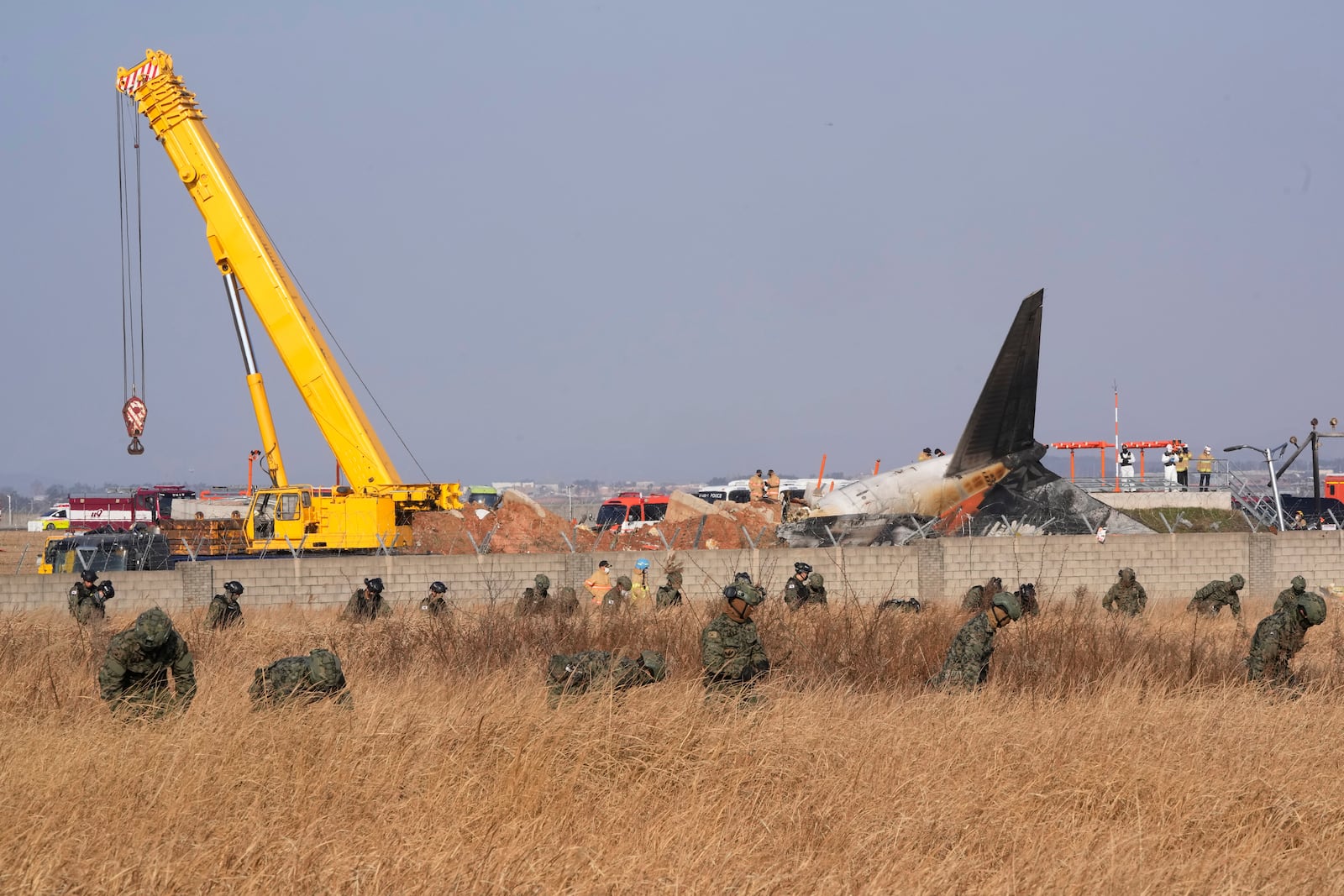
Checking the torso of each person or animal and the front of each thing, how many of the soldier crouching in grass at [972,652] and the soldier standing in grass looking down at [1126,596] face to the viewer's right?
1

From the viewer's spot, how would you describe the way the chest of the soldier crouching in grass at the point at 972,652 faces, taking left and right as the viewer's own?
facing to the right of the viewer

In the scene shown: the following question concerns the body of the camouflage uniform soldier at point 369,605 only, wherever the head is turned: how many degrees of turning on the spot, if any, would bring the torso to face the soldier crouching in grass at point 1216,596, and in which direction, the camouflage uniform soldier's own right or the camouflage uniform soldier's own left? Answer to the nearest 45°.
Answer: approximately 45° to the camouflage uniform soldier's own left

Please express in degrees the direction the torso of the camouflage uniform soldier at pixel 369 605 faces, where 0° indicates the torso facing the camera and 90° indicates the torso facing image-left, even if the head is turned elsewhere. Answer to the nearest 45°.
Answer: approximately 315°

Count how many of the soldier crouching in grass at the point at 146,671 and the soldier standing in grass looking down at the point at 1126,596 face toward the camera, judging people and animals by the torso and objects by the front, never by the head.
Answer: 2

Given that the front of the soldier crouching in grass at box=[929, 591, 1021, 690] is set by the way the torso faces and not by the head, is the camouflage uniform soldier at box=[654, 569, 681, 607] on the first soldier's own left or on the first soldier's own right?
on the first soldier's own left

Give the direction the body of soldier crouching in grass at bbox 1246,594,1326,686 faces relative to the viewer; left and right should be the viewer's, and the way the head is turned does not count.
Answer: facing to the right of the viewer

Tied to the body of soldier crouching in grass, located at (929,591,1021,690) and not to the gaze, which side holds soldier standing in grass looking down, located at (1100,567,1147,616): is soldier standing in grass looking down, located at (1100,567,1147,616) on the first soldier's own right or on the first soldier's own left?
on the first soldier's own left
